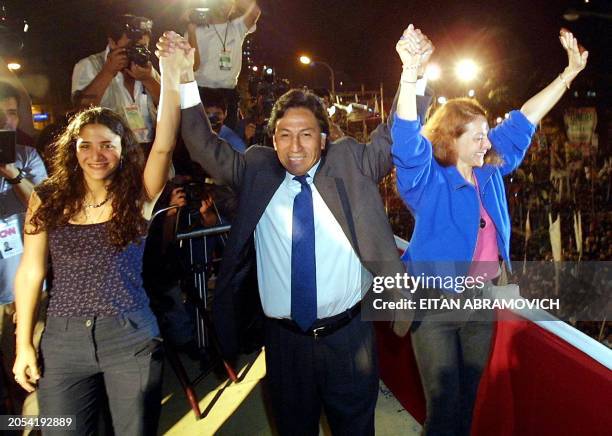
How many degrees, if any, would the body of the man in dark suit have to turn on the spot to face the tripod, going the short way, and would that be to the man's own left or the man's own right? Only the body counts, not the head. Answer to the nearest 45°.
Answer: approximately 135° to the man's own right

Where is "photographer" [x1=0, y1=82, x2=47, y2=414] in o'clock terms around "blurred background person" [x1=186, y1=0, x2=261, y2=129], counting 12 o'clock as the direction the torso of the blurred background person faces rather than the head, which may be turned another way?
The photographer is roughly at 1 o'clock from the blurred background person.

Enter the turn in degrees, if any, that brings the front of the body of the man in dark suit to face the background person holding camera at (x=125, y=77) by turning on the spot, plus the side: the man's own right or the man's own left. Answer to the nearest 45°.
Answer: approximately 135° to the man's own right

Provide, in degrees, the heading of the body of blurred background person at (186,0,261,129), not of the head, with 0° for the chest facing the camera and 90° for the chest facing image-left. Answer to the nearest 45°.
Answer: approximately 0°

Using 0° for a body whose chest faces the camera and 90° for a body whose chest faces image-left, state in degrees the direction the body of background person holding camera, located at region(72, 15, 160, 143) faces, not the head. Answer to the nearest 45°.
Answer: approximately 315°

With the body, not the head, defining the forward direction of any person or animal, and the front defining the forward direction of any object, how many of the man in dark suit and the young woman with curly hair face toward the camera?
2

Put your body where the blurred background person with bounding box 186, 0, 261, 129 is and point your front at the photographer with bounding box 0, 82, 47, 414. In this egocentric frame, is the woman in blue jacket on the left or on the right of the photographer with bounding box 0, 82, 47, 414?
left

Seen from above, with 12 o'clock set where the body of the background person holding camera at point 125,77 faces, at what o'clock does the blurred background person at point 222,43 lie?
the blurred background person at point 222,43 is roughly at 9 o'clock from the background person holding camera at point 125,77.
